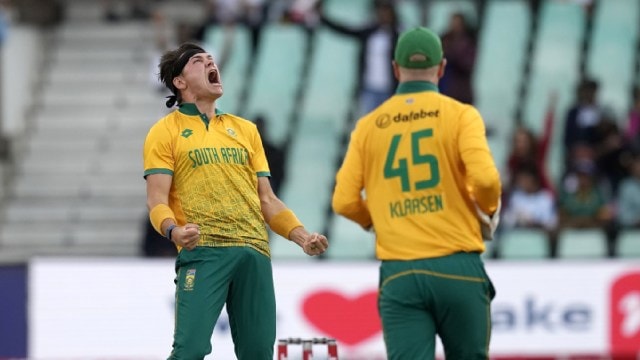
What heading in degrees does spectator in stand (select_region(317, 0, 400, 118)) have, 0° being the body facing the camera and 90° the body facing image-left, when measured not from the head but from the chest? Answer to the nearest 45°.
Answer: approximately 0°

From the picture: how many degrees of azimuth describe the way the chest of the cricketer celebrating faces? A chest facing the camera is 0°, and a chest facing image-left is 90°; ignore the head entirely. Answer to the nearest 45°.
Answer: approximately 315°

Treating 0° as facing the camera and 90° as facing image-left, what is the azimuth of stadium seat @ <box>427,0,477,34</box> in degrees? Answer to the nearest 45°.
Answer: approximately 0°

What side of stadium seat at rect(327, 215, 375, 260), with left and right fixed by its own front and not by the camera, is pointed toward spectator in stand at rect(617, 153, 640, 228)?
left

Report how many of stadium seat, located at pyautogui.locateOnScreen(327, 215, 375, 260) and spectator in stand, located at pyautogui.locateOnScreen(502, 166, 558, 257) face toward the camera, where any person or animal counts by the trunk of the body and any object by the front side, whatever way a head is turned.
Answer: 2

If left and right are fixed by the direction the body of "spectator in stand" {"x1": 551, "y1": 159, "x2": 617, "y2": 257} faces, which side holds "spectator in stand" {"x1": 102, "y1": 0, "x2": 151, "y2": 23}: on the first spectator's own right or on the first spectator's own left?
on the first spectator's own right

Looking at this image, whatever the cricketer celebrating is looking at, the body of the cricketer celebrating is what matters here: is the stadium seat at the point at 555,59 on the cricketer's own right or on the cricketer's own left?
on the cricketer's own left

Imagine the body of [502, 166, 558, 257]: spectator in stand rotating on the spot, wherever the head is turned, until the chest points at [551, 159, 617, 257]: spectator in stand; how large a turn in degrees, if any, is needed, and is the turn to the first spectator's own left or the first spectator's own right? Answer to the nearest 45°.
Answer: approximately 90° to the first spectator's own left
